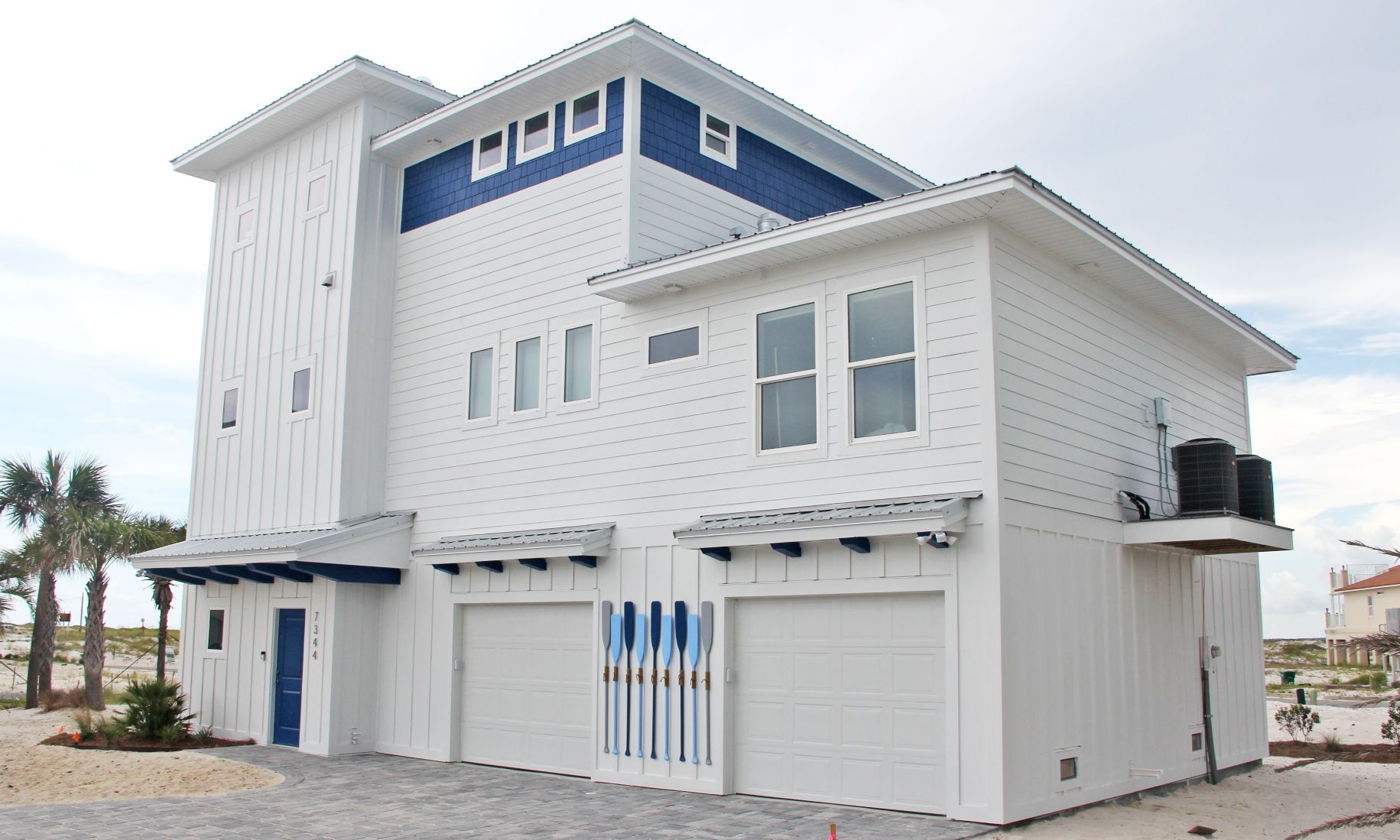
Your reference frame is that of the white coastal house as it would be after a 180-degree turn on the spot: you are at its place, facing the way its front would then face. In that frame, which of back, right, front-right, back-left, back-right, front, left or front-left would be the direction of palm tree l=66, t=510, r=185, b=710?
left

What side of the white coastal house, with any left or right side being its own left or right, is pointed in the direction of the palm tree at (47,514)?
right

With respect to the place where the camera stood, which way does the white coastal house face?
facing the viewer and to the left of the viewer

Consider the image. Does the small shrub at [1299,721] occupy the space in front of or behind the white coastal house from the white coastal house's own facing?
behind
